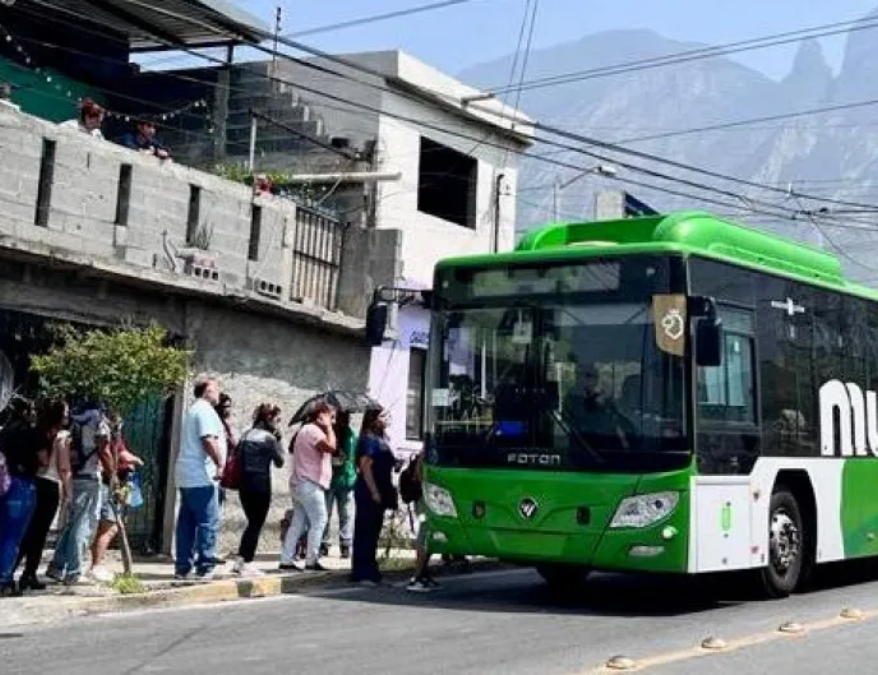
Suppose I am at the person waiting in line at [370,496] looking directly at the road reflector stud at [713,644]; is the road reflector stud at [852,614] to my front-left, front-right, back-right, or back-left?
front-left

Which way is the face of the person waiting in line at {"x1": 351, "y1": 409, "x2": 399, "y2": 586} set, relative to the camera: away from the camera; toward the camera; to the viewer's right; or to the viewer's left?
to the viewer's right

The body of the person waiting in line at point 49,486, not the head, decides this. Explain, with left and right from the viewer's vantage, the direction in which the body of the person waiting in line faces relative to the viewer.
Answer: facing to the right of the viewer

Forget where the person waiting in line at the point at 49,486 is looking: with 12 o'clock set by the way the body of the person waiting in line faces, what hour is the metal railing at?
The metal railing is roughly at 10 o'clock from the person waiting in line.

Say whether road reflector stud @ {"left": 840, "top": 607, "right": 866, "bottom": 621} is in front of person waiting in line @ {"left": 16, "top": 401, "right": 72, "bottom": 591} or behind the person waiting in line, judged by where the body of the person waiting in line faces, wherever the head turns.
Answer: in front

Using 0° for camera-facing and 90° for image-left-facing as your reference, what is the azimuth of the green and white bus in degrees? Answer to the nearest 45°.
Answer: approximately 45°

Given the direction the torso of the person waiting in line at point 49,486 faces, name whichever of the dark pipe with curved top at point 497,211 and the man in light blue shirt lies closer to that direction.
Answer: the man in light blue shirt

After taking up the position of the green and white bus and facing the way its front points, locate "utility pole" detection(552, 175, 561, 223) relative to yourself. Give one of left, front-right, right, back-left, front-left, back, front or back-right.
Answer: back-right

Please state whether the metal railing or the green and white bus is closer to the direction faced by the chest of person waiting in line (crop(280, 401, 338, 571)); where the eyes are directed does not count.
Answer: the green and white bus

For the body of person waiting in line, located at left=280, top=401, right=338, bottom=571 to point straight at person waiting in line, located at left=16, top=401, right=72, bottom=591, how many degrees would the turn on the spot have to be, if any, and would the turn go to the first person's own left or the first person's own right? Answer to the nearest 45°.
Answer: approximately 135° to the first person's own right

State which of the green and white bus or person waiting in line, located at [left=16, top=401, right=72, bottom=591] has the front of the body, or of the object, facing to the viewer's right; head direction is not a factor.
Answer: the person waiting in line
